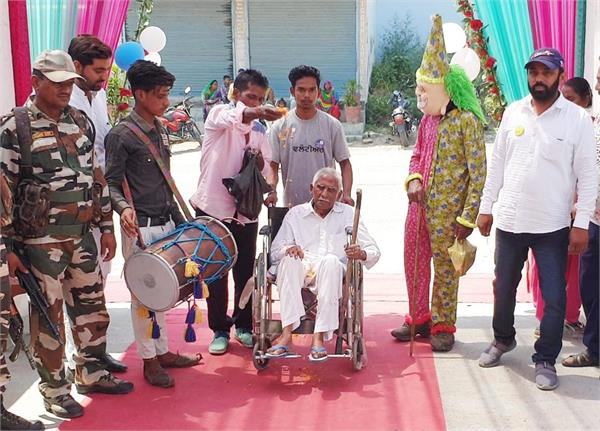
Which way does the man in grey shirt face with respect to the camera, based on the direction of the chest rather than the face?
toward the camera

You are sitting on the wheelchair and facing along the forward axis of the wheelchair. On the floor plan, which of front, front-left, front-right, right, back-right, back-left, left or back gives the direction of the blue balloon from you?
back-right

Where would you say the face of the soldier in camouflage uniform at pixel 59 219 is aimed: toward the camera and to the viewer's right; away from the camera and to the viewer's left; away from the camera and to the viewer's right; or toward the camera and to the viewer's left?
toward the camera and to the viewer's right

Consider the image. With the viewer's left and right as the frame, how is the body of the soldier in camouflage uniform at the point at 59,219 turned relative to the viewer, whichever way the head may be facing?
facing the viewer and to the right of the viewer

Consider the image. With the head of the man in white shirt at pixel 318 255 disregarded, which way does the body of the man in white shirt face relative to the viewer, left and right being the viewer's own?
facing the viewer

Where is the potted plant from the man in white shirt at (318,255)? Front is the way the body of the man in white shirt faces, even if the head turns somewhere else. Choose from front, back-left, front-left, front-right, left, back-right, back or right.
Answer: back

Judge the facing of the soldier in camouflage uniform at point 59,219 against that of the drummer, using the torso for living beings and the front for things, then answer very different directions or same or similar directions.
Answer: same or similar directions

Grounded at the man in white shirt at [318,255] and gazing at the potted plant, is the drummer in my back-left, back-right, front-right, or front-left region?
back-left

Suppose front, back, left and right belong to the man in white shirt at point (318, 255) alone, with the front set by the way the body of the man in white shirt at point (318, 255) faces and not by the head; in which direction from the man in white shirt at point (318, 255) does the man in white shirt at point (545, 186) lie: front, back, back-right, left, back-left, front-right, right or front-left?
left

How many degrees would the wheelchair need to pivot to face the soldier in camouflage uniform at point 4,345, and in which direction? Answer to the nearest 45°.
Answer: approximately 45° to its right

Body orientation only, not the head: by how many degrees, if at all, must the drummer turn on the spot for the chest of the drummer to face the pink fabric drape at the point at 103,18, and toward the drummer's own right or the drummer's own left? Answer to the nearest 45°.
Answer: approximately 135° to the drummer's own left

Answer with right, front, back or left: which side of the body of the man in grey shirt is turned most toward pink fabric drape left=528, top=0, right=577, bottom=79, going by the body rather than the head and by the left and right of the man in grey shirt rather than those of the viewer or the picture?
left

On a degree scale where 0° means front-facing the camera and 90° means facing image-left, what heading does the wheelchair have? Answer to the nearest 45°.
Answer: approximately 0°

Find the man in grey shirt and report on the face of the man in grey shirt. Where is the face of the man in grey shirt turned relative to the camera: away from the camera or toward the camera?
toward the camera

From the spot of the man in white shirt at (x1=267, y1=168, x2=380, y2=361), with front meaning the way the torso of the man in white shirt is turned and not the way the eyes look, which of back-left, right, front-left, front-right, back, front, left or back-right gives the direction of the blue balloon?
back-right

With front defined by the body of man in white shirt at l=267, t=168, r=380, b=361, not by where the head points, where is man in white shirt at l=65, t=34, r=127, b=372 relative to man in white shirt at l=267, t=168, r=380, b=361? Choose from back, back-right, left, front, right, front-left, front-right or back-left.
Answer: right
